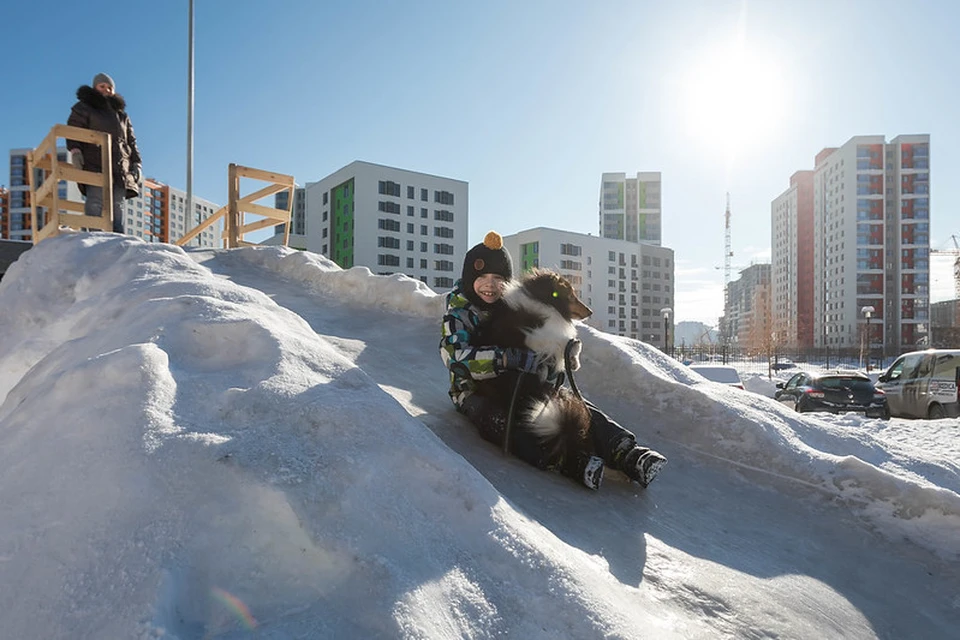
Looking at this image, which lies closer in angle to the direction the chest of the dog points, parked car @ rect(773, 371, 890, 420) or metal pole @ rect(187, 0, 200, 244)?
the parked car

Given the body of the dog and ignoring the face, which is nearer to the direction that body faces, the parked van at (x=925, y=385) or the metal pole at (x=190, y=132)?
the parked van

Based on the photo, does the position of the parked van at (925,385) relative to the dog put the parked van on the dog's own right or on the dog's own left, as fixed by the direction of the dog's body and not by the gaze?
on the dog's own left

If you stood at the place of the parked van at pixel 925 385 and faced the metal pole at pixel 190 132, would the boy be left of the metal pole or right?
left

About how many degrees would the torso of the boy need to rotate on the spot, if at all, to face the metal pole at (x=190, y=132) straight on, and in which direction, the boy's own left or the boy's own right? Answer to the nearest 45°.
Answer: approximately 180°

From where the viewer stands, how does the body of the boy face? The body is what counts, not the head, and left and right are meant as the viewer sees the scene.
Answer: facing the viewer and to the right of the viewer

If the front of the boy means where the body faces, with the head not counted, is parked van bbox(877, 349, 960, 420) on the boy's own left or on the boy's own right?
on the boy's own left

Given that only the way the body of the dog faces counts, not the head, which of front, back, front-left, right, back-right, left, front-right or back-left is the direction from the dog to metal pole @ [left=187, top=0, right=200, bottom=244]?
back-left

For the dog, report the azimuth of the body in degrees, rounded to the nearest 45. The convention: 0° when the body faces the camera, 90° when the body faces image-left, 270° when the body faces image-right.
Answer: approximately 270°

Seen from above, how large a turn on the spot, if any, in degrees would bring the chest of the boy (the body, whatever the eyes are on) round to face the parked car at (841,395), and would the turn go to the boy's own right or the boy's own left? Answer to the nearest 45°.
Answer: approximately 90° to the boy's own left
